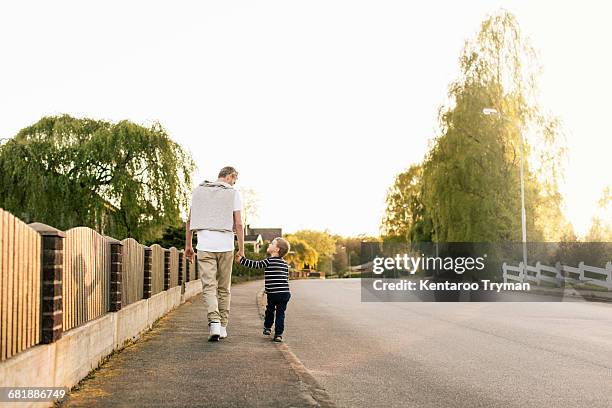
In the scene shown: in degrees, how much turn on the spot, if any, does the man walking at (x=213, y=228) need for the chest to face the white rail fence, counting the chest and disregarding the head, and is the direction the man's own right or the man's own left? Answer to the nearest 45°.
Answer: approximately 45° to the man's own right

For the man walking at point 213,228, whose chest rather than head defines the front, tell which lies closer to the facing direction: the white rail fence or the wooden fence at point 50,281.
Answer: the white rail fence

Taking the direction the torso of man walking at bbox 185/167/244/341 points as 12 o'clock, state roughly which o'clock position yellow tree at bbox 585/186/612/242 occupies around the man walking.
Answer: The yellow tree is roughly at 1 o'clock from the man walking.

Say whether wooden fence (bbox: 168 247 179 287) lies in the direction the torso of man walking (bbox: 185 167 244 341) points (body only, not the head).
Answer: yes

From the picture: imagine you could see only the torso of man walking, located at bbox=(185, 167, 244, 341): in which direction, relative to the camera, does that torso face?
away from the camera

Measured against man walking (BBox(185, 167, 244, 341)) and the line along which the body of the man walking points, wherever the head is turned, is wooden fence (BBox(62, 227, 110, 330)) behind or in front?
behind

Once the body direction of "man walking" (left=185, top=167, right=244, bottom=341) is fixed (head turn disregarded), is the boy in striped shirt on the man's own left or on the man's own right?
on the man's own right
